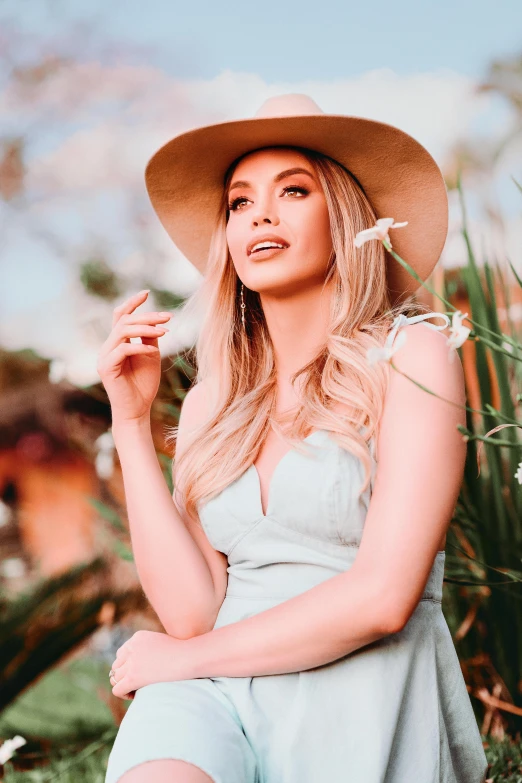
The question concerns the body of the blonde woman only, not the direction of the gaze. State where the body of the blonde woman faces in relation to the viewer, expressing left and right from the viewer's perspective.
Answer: facing the viewer and to the left of the viewer
